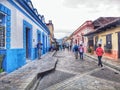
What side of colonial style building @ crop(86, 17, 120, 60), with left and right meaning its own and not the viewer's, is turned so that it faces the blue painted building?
front

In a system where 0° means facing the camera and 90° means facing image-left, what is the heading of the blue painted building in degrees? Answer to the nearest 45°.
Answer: approximately 315°

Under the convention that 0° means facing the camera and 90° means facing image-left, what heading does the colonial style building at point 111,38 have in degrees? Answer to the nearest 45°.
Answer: approximately 45°

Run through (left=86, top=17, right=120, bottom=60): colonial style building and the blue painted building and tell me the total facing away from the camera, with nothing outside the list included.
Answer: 0
